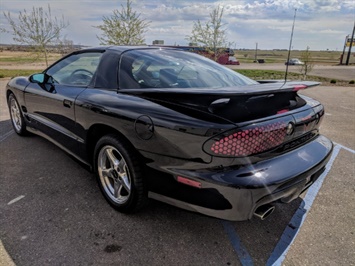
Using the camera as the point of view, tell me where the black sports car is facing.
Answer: facing away from the viewer and to the left of the viewer
